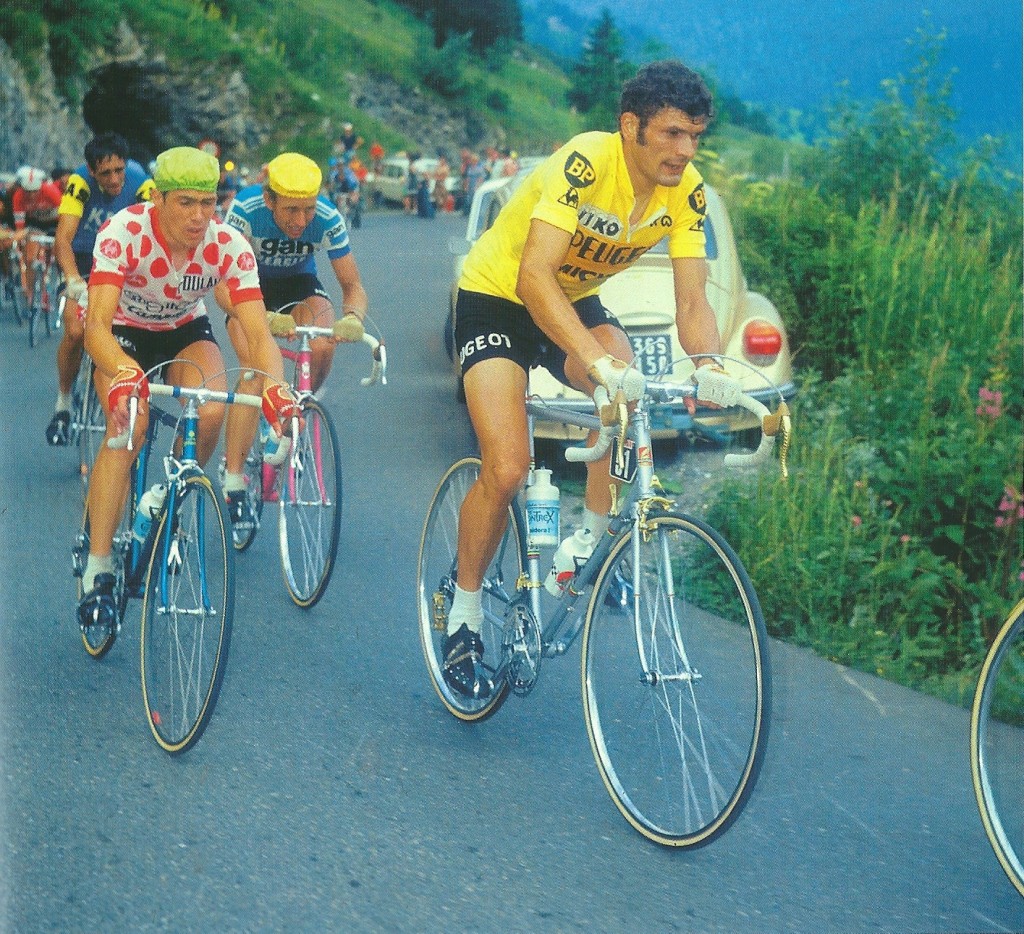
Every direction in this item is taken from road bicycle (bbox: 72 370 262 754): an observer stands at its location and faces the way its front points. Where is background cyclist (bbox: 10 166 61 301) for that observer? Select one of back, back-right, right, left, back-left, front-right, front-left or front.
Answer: back-left

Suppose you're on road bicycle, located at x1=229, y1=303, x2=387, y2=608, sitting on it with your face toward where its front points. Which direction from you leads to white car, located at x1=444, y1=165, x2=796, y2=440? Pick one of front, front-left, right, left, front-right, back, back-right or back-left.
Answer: left

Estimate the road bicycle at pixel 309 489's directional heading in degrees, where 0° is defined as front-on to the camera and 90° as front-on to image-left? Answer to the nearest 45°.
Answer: approximately 315°

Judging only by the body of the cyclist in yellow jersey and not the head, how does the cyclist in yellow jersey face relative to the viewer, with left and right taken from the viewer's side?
facing the viewer and to the right of the viewer

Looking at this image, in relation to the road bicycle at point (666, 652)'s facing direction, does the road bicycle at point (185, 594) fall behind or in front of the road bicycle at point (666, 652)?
behind

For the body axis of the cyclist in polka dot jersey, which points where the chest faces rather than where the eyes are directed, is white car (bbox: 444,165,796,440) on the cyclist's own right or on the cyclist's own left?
on the cyclist's own left

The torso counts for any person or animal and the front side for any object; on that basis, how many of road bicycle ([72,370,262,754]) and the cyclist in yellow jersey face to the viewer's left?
0

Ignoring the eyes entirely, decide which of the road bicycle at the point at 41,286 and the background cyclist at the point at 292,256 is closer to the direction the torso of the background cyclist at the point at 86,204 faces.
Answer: the background cyclist

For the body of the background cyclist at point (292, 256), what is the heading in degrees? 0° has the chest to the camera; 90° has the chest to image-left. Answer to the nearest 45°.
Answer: approximately 315°

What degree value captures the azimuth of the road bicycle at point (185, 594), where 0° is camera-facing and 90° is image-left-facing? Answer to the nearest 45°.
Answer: approximately 315°

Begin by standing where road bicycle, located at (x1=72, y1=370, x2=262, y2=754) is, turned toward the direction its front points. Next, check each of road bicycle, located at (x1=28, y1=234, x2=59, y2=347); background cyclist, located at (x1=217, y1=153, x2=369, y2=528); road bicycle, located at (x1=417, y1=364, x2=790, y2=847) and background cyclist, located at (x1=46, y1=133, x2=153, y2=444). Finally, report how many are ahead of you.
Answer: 1

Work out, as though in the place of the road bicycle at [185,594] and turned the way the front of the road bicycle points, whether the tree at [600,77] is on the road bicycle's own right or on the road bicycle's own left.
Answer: on the road bicycle's own left
